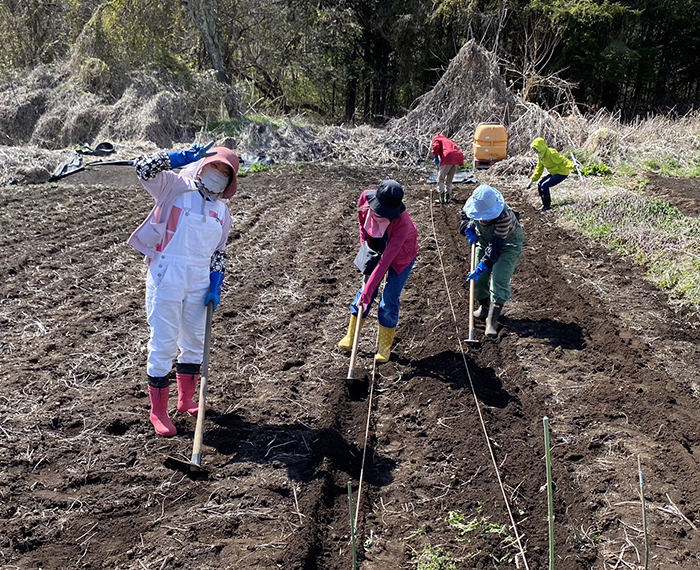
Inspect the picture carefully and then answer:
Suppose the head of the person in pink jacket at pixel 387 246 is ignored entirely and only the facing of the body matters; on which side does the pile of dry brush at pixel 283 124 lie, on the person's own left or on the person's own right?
on the person's own right

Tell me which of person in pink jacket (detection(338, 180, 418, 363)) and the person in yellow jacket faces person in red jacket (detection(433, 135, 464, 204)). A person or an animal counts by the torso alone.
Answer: the person in yellow jacket

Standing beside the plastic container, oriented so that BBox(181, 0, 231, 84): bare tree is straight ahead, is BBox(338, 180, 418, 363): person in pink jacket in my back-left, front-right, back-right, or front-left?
back-left

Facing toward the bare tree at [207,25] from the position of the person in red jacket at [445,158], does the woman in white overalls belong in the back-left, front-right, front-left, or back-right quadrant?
back-left

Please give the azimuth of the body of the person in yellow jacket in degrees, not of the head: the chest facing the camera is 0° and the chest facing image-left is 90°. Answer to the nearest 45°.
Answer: approximately 90°

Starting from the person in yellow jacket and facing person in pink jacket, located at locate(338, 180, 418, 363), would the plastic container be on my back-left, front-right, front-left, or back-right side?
back-right

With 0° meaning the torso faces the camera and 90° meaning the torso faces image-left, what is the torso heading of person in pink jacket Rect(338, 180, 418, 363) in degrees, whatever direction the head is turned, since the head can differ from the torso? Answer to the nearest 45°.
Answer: approximately 45°

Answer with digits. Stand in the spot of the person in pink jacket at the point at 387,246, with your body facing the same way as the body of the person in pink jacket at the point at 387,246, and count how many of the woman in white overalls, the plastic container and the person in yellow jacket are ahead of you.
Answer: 1

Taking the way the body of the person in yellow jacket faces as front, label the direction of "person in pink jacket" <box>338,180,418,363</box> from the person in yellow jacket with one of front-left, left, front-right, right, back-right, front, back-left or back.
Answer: left

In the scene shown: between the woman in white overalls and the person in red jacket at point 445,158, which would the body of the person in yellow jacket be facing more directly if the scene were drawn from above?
the person in red jacket

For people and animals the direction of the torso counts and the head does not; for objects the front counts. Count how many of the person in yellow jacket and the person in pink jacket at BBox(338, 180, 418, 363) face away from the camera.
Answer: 0

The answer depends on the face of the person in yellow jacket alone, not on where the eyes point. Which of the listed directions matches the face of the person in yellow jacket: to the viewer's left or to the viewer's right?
to the viewer's left
